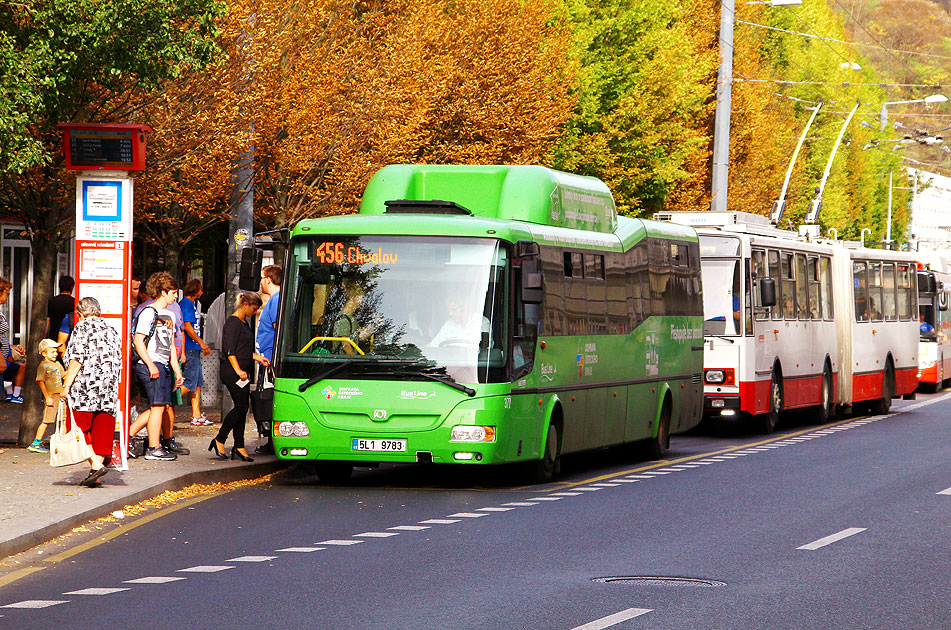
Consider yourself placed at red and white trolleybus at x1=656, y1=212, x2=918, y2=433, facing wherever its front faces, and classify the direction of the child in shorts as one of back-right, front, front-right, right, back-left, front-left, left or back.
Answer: front

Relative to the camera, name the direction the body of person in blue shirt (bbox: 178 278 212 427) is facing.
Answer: to the viewer's right

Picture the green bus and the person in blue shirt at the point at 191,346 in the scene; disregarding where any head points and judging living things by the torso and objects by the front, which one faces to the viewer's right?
the person in blue shirt

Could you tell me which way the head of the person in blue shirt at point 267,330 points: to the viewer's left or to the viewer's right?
to the viewer's left

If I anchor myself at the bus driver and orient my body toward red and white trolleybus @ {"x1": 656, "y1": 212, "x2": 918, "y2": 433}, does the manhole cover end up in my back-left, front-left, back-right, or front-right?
back-right

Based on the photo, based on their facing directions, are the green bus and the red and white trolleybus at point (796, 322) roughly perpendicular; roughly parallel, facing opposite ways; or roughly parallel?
roughly parallel

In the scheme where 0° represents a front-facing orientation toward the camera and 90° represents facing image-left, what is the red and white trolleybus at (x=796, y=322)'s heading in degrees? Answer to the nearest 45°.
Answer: approximately 45°

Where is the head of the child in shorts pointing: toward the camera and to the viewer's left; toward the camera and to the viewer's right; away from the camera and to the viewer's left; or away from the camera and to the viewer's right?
toward the camera and to the viewer's right

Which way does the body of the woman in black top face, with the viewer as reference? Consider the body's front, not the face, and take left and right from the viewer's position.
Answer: facing to the right of the viewer
